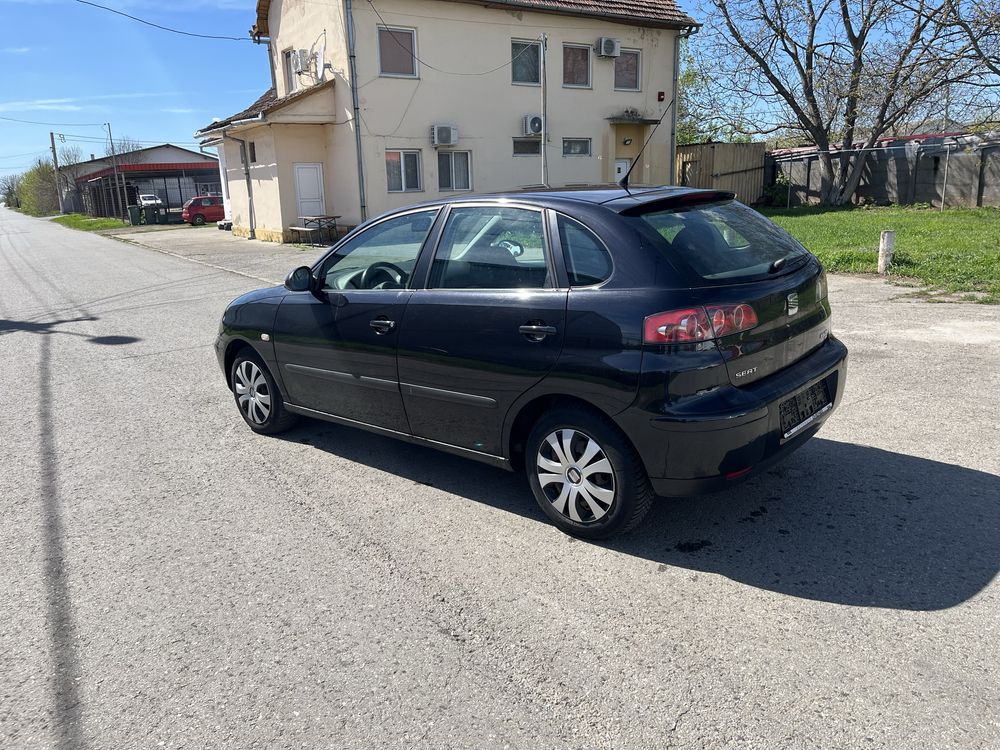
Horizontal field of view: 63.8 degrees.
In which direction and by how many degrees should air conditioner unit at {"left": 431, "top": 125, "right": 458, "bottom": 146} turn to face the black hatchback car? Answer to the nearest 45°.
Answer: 0° — it already faces it

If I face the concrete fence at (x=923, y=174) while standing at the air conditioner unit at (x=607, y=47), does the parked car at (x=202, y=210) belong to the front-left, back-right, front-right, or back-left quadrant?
back-left

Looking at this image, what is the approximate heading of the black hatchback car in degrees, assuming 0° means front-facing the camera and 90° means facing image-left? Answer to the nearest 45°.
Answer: approximately 135°

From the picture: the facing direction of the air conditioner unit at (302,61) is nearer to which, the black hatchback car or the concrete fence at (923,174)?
the black hatchback car

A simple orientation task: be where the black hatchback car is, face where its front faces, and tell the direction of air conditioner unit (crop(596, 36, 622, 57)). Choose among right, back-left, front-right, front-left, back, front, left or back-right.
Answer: front-right

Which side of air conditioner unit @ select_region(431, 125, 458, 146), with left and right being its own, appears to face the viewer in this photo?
front

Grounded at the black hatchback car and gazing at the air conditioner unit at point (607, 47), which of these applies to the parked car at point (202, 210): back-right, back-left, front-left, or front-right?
front-left

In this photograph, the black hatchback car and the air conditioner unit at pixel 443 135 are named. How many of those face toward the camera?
1

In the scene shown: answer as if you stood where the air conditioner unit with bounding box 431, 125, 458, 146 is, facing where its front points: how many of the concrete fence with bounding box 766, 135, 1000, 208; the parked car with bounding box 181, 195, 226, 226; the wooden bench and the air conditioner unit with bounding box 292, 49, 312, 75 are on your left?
1

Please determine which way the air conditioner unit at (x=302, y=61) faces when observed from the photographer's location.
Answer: facing the viewer and to the left of the viewer

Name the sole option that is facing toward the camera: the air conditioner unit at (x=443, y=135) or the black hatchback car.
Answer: the air conditioner unit

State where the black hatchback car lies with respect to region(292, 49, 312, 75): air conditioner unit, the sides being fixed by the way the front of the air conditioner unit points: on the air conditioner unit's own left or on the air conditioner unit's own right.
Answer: on the air conditioner unit's own left

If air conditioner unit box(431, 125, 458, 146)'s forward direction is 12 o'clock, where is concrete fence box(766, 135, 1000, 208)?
The concrete fence is roughly at 9 o'clock from the air conditioner unit.
